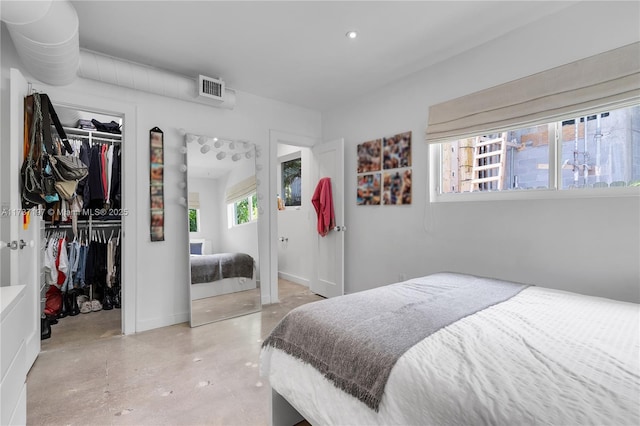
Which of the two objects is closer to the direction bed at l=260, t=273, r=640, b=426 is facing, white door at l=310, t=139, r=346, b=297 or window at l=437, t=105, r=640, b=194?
the white door

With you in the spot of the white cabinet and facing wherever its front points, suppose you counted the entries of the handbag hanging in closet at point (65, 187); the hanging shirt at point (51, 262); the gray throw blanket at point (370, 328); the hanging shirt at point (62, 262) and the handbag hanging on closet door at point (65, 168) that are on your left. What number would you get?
4

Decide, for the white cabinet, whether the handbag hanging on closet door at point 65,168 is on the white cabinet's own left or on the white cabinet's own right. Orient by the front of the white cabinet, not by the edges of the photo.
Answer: on the white cabinet's own left

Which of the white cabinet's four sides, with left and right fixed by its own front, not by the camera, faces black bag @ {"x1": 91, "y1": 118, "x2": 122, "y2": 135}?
left

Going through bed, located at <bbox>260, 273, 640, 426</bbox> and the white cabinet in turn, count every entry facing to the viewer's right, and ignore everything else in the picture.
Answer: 1

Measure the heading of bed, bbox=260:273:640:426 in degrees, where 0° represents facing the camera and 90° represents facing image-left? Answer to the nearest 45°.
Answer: approximately 135°

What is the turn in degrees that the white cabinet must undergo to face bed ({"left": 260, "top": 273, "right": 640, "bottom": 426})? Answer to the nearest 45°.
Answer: approximately 45° to its right

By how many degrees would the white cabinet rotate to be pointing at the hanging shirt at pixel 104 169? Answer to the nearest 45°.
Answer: approximately 90° to its left

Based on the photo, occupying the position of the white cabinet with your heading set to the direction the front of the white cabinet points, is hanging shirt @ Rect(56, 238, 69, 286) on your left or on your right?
on your left

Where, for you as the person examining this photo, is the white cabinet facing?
facing to the right of the viewer

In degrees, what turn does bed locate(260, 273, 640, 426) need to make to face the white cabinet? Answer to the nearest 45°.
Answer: approximately 45° to its left
